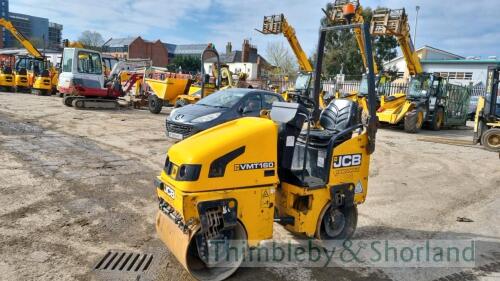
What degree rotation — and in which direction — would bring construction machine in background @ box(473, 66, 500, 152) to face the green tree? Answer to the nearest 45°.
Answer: approximately 45° to its right

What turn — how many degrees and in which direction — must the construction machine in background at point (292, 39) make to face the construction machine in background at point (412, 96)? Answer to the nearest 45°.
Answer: approximately 90° to its left

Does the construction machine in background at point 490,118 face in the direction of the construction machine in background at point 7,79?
yes

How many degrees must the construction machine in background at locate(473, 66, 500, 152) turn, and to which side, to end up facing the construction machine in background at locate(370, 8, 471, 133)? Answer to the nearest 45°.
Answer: approximately 45° to its right

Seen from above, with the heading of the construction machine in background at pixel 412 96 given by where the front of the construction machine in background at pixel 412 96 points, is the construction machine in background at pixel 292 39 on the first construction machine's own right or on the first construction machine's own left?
on the first construction machine's own right

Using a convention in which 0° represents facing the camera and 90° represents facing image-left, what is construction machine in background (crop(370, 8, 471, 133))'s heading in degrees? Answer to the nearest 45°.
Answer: approximately 45°

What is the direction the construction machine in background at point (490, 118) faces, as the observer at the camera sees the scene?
facing to the left of the viewer

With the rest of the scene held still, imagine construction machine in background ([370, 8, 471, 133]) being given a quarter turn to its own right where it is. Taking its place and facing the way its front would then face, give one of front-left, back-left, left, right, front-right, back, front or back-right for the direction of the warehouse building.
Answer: front-right

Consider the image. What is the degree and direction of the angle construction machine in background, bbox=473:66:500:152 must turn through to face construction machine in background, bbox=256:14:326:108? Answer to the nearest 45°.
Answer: approximately 45° to its right

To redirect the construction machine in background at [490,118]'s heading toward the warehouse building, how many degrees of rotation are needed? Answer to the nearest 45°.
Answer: approximately 90° to its right
